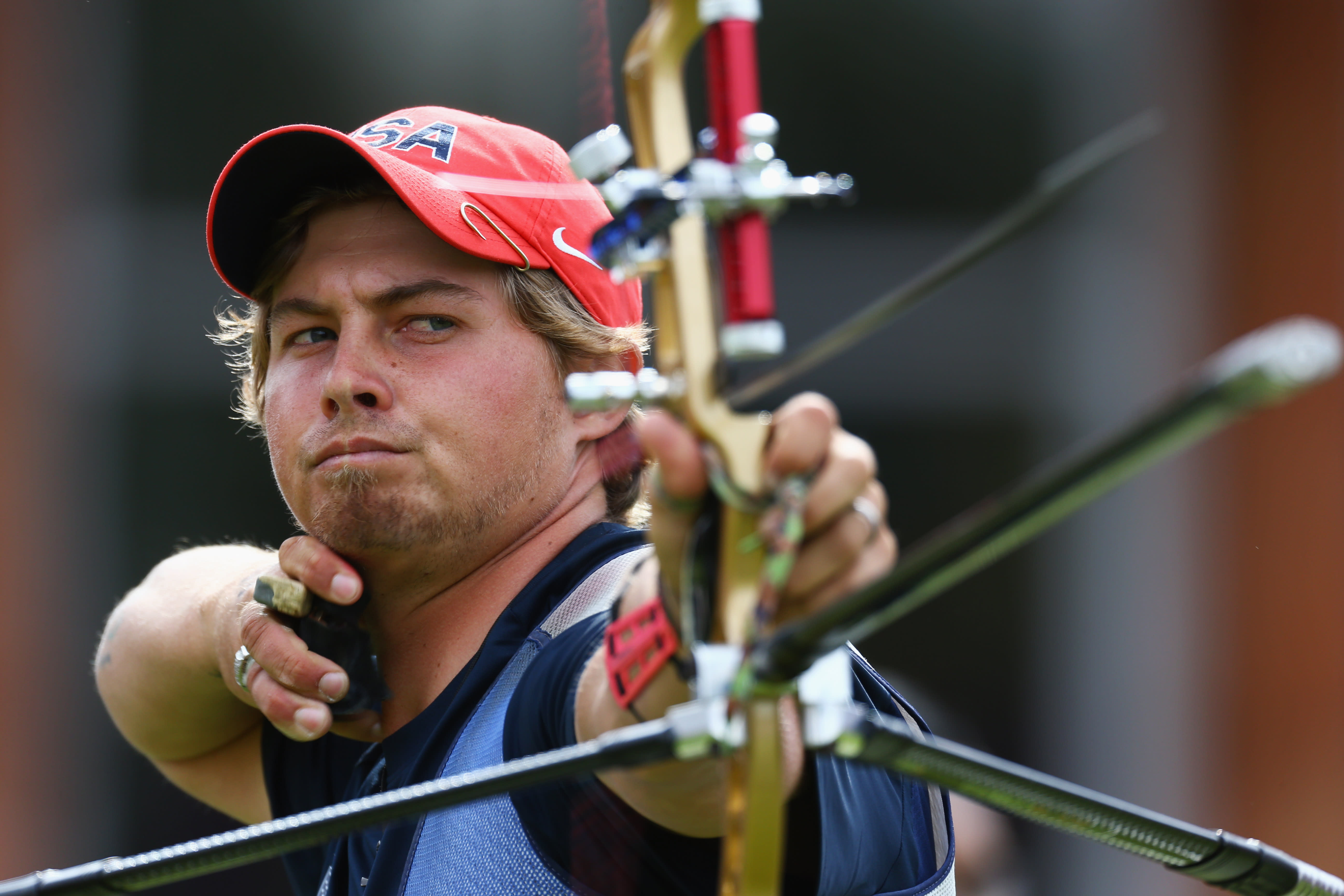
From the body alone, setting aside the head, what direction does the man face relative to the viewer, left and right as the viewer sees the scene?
facing the viewer and to the left of the viewer
